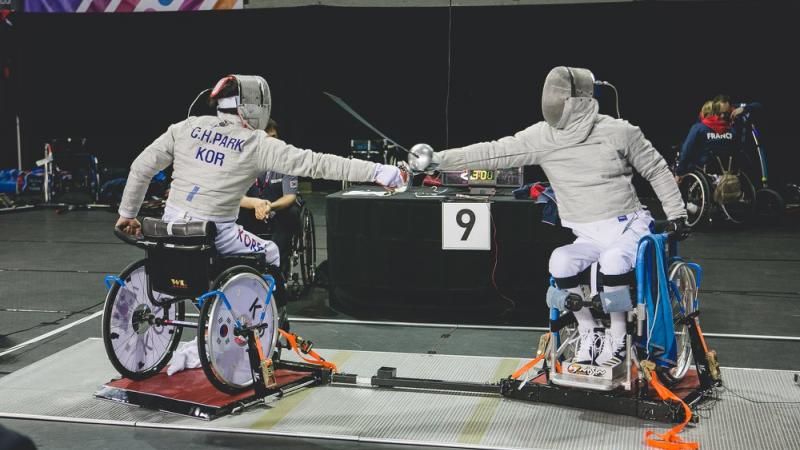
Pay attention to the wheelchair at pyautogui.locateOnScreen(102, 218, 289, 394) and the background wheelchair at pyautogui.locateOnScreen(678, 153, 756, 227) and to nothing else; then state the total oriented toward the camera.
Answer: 0

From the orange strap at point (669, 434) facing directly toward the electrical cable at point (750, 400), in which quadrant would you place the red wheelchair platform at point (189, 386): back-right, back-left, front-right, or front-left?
back-left

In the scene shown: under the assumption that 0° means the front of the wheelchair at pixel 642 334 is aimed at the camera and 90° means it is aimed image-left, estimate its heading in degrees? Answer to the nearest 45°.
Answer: approximately 45°

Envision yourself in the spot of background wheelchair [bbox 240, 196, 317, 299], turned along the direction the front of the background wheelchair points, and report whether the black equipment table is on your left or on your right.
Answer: on your left

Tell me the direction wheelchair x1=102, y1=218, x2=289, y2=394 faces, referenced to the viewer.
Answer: facing away from the viewer and to the right of the viewer
